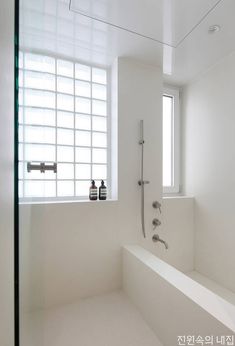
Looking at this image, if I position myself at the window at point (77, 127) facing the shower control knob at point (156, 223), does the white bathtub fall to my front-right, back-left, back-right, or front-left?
front-right

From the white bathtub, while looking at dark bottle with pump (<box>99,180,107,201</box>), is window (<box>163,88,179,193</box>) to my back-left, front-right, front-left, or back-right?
front-right

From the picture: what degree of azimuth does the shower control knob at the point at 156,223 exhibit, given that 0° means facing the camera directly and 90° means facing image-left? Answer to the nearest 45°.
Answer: approximately 315°

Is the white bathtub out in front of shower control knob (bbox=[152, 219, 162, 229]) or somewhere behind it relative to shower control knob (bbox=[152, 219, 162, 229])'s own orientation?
in front
